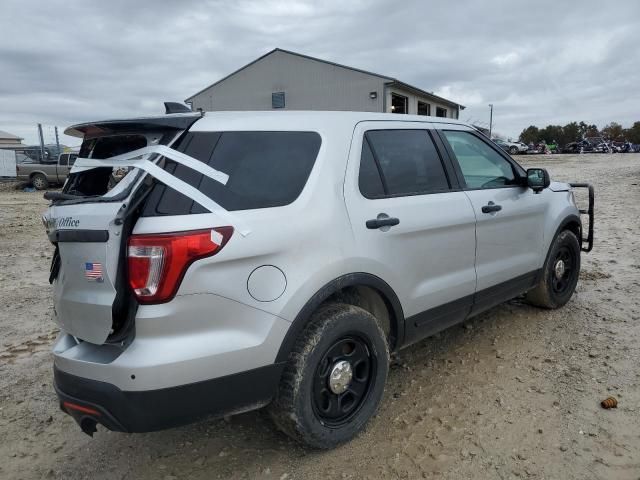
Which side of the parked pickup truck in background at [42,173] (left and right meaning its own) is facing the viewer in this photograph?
right

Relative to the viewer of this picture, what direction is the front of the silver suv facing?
facing away from the viewer and to the right of the viewer

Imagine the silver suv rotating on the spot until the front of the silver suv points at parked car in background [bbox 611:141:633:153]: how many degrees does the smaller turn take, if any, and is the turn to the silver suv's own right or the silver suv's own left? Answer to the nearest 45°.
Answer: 0° — it already faces it
